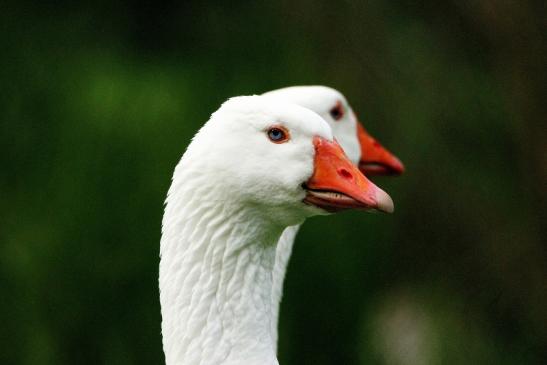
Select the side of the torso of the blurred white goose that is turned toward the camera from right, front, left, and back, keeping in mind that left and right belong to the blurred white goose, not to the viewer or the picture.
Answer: right

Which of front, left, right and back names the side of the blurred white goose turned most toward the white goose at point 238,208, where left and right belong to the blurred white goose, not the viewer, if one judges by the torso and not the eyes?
right

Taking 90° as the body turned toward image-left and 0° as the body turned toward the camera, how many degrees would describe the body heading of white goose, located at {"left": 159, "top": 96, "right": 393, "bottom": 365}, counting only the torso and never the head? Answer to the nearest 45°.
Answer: approximately 270°

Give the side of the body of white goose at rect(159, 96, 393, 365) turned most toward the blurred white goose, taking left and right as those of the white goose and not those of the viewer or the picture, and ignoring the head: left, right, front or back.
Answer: left

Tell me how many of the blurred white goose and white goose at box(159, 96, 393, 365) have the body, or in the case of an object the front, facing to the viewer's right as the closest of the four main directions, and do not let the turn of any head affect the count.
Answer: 2
